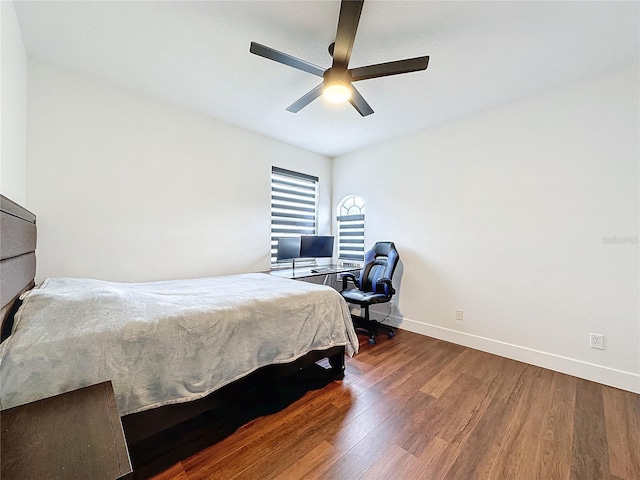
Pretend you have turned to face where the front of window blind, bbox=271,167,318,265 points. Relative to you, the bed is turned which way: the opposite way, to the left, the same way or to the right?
to the left

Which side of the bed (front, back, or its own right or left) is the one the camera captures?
right

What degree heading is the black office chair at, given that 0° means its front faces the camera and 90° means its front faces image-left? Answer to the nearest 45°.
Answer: approximately 45°

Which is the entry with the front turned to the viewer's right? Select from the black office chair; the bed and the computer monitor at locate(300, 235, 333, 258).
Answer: the bed

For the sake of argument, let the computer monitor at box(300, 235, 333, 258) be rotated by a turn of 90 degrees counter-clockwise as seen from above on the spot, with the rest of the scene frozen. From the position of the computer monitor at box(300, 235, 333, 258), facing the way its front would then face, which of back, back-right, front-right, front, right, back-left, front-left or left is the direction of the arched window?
front-left

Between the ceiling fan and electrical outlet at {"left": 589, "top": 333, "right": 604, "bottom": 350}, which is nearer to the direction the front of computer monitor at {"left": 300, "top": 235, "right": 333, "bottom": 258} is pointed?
the ceiling fan

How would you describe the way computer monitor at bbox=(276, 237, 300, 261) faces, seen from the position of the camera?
facing the viewer and to the right of the viewer

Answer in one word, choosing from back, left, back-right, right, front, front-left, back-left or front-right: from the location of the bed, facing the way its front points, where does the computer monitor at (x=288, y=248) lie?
front-left

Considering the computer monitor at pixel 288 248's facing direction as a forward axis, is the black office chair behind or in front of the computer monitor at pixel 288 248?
in front

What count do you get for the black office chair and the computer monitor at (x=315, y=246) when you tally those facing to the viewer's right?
0

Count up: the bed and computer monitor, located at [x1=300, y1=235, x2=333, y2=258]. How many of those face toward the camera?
1

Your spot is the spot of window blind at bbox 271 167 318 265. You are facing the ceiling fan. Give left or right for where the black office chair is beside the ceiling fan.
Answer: left
